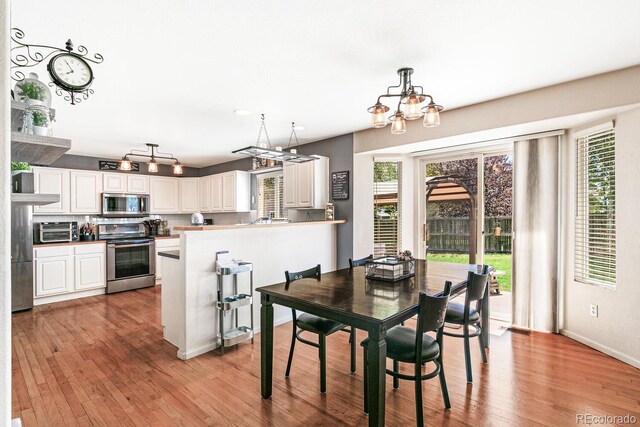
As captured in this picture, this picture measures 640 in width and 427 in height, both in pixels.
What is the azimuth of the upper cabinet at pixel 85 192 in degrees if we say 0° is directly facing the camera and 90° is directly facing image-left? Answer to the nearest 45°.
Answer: approximately 0°

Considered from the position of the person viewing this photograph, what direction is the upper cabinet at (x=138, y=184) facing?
facing the viewer

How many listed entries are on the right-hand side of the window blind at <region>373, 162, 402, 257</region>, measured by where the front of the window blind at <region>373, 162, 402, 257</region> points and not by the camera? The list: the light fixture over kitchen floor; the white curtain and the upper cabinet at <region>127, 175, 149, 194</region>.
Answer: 2

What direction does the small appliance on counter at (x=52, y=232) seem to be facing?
toward the camera

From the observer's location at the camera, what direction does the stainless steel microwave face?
facing the viewer

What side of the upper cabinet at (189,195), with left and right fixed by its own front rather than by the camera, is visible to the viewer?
front

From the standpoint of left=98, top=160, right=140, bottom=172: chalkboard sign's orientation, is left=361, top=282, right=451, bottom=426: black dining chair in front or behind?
in front

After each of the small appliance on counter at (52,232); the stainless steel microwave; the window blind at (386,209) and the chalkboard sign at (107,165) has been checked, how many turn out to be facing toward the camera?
4

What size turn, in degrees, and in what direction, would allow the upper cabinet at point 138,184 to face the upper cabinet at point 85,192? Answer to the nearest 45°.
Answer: approximately 90° to its right

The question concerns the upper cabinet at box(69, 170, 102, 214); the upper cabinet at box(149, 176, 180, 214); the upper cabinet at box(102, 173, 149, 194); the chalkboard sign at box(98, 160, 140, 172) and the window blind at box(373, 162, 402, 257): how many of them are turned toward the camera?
5

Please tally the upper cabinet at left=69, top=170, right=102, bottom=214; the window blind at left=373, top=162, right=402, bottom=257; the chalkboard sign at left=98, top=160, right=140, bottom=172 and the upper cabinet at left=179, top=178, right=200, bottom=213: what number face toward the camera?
4

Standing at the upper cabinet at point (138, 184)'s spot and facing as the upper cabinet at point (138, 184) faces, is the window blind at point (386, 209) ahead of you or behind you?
ahead

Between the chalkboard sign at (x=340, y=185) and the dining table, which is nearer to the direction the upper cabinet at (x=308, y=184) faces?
the dining table

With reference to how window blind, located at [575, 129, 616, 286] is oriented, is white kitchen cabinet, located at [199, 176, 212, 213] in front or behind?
in front

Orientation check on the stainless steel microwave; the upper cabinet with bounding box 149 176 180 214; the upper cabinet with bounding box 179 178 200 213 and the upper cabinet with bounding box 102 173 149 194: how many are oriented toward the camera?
4
